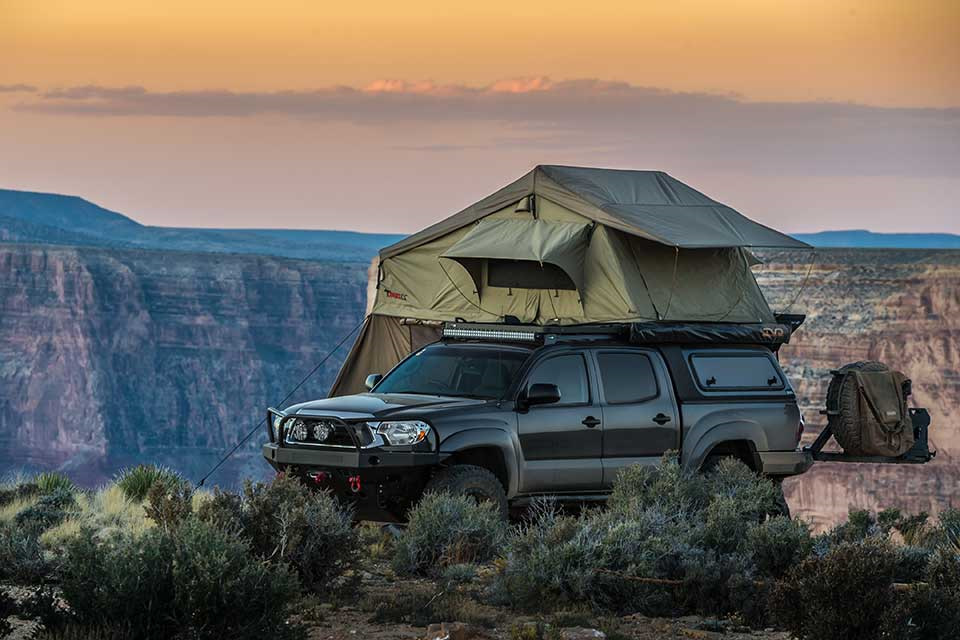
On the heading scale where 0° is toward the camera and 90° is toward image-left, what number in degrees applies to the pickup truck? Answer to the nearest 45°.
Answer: approximately 45°

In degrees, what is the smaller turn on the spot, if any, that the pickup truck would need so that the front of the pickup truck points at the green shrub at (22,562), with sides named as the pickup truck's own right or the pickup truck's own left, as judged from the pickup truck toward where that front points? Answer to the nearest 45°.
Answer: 0° — it already faces it

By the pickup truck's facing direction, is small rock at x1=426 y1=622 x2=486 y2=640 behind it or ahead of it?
ahead

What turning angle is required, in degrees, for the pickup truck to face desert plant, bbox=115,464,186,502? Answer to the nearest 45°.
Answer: approximately 90° to its right

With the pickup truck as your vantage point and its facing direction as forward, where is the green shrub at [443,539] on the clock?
The green shrub is roughly at 11 o'clock from the pickup truck.

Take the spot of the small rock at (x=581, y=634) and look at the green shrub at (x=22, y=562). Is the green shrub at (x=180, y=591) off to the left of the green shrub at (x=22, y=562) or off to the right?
left

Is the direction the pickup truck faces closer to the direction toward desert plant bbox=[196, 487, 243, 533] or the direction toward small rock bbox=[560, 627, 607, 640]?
the desert plant

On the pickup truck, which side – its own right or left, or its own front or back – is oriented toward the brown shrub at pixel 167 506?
front

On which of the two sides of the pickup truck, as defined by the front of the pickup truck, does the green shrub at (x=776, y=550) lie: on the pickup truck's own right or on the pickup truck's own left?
on the pickup truck's own left

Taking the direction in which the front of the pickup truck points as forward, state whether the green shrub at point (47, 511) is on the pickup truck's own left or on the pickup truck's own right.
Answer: on the pickup truck's own right

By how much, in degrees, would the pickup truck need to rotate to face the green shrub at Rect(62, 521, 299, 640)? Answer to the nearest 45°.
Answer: approximately 45° to its left
